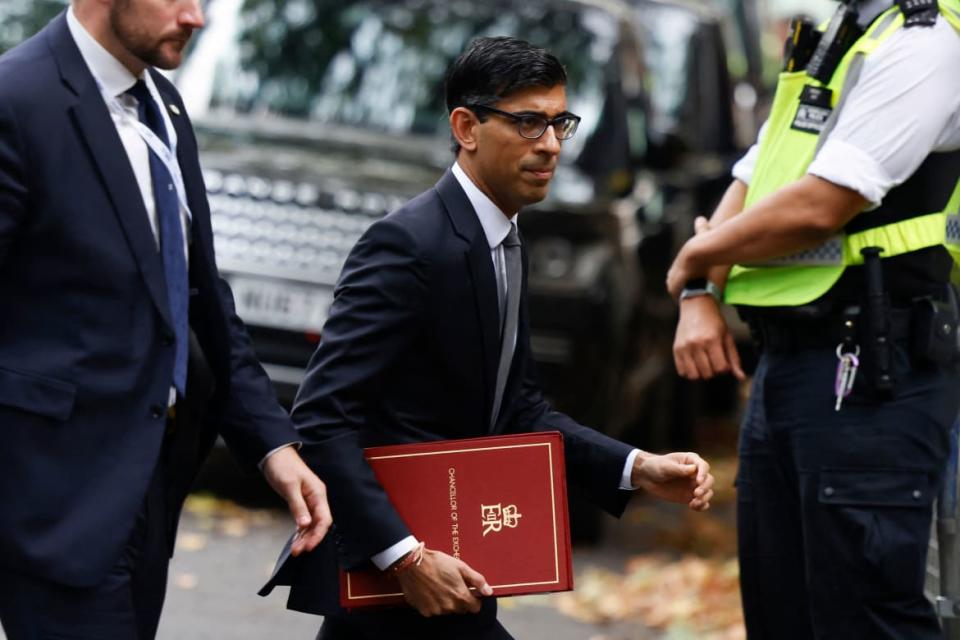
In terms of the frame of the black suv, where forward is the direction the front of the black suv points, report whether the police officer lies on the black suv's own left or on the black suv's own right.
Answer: on the black suv's own left

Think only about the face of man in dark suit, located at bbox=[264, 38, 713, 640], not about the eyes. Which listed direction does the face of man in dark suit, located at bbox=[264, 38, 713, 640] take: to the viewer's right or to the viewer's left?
to the viewer's right

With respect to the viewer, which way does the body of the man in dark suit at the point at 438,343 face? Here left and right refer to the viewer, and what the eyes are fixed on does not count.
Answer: facing the viewer and to the right of the viewer

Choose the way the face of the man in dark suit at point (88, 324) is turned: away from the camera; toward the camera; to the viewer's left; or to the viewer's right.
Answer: to the viewer's right

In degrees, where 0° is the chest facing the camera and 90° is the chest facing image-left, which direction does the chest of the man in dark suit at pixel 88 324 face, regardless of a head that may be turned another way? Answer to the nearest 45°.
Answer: approximately 315°

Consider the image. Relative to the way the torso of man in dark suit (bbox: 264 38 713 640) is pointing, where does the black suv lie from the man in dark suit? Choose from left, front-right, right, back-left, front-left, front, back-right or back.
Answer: back-left
